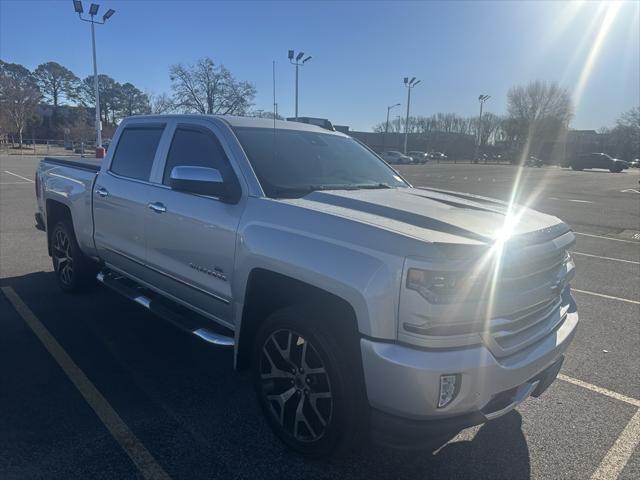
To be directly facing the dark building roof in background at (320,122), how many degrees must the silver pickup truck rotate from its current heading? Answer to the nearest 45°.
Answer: approximately 135° to its left

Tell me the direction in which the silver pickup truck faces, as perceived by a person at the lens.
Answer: facing the viewer and to the right of the viewer
